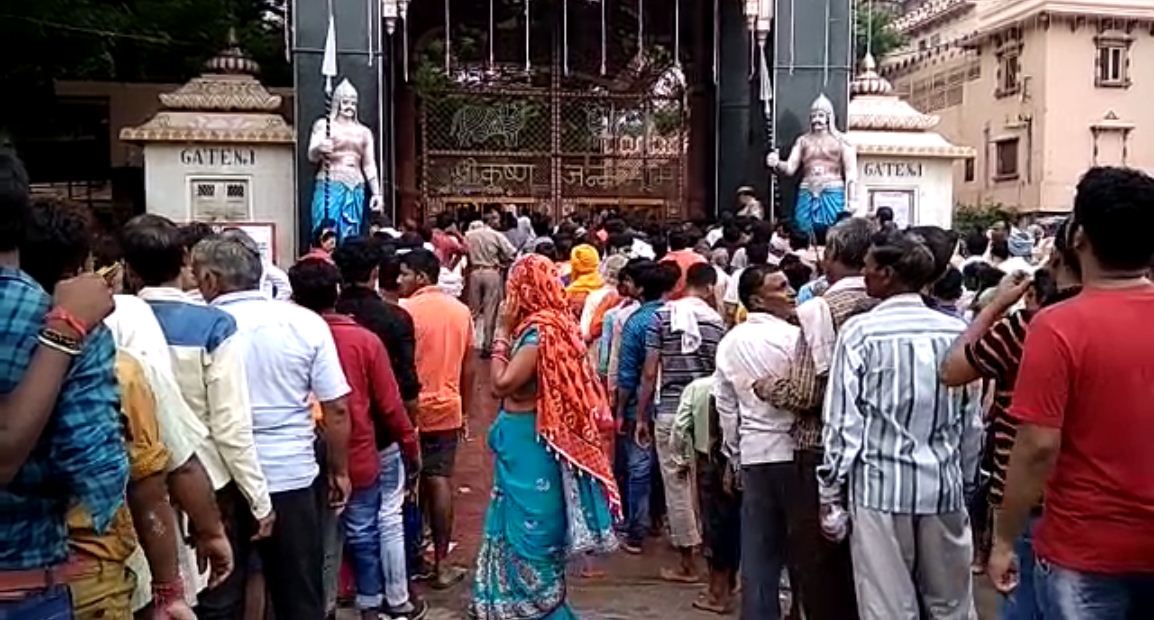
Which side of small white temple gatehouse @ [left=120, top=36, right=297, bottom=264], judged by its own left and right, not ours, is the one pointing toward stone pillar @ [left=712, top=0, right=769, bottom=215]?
left

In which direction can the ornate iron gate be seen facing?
toward the camera

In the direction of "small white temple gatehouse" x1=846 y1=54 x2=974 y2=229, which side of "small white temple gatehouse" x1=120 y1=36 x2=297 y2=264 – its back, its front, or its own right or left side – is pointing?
left

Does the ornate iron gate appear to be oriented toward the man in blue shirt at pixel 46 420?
yes

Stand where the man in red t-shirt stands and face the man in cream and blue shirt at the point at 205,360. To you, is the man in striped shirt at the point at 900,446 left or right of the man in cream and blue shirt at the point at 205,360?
right

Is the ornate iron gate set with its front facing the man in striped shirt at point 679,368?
yes

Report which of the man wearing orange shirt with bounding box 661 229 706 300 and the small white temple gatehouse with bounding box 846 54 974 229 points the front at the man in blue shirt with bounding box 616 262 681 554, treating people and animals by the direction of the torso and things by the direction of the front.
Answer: the small white temple gatehouse

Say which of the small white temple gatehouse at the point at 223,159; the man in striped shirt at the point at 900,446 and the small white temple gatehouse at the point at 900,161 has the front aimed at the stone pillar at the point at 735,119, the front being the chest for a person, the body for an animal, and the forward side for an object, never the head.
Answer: the man in striped shirt

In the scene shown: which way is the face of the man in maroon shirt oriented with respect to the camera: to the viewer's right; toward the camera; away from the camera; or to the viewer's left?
away from the camera

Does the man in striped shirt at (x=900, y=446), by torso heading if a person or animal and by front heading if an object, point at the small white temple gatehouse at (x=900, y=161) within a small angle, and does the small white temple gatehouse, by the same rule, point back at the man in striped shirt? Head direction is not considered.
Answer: yes

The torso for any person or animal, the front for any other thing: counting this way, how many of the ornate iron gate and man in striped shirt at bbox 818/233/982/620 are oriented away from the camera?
1

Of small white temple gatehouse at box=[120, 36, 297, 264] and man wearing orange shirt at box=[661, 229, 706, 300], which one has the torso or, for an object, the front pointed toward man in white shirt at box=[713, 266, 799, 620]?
the small white temple gatehouse

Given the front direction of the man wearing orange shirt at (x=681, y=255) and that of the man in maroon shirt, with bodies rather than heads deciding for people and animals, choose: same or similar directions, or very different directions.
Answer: same or similar directions

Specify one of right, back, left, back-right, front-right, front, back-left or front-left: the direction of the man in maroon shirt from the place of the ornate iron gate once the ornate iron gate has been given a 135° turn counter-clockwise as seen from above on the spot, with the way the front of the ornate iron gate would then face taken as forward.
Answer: back-right

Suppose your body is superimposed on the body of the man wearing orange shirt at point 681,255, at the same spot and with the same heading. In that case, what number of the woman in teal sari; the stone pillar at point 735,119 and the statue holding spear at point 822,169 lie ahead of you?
2

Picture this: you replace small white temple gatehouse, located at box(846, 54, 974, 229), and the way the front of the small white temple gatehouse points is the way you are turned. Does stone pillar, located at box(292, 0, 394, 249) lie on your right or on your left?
on your right

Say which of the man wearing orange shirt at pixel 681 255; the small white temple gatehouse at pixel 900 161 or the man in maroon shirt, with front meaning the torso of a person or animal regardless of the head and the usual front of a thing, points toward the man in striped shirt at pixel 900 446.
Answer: the small white temple gatehouse

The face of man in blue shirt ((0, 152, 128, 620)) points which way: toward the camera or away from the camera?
away from the camera

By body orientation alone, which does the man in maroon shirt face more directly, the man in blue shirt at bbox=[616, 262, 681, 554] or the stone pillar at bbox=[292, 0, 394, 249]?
the stone pillar

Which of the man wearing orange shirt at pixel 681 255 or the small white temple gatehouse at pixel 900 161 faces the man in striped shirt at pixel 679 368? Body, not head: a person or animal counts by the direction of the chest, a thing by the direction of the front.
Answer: the small white temple gatehouse

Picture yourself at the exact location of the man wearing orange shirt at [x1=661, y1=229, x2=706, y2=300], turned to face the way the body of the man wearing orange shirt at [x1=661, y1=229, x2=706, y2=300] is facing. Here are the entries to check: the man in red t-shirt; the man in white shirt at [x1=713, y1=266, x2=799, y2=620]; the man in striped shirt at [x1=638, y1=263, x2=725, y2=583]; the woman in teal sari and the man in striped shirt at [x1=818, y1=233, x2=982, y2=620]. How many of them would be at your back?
5

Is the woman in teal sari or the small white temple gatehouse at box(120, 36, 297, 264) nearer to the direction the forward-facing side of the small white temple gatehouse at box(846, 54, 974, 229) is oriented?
the woman in teal sari
